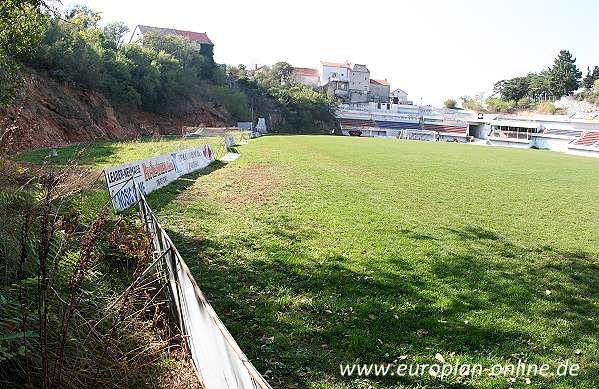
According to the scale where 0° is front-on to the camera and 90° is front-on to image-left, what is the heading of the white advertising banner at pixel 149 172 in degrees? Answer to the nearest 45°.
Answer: approximately 315°
